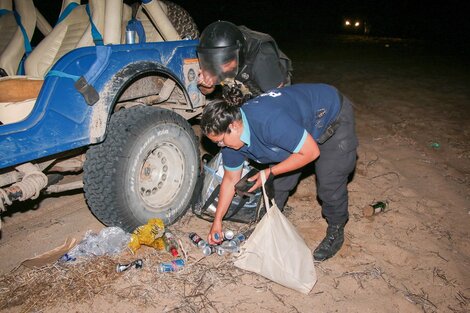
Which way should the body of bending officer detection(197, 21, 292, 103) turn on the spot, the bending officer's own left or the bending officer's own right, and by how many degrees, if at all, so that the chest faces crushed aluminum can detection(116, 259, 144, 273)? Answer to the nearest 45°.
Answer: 0° — they already face it

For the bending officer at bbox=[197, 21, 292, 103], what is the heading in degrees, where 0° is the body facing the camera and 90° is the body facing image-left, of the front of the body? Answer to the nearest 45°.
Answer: approximately 45°

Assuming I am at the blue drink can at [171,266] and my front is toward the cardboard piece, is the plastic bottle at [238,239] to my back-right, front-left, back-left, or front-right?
back-right
